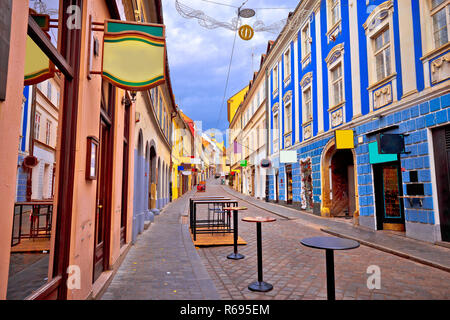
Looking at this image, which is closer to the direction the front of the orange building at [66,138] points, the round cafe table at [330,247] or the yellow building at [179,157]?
the round cafe table

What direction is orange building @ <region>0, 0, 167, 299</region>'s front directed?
to the viewer's right

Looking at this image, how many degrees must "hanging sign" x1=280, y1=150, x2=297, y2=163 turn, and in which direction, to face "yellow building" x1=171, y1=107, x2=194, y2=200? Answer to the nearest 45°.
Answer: approximately 135° to its right

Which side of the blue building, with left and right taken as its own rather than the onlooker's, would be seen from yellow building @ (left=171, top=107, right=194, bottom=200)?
right

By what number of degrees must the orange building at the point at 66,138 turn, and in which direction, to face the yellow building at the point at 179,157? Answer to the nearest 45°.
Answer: approximately 90° to its left

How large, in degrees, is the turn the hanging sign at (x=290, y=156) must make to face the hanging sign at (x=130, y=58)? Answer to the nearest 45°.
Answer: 0° — it already faces it

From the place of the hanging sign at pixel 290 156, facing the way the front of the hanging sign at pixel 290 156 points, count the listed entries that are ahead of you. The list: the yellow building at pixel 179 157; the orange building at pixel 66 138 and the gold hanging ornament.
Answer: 2
